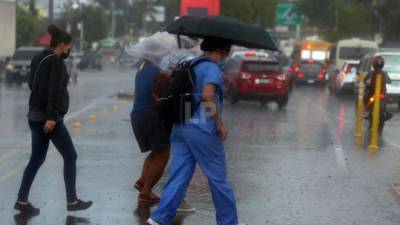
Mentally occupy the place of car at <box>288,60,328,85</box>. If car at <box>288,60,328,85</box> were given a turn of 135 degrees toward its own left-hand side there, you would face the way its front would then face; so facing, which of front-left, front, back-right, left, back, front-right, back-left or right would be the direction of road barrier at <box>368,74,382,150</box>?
front-left

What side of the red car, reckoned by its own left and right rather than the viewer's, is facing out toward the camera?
back

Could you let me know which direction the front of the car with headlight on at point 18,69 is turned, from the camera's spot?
facing the viewer and to the left of the viewer

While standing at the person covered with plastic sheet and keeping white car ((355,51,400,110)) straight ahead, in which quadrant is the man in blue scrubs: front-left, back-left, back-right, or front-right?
back-right

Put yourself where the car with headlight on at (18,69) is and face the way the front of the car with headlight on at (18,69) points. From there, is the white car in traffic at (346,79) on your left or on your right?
on your left

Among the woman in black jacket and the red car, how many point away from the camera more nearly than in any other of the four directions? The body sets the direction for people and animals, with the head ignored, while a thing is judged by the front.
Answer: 1

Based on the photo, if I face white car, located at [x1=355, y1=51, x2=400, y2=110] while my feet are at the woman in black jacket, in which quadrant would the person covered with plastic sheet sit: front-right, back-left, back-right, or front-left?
front-right

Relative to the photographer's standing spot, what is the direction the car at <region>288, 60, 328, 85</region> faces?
facing away from the viewer

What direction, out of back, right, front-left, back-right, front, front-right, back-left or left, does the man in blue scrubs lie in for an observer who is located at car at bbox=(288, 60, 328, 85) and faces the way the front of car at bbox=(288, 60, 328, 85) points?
back

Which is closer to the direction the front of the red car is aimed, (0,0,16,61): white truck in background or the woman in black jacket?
the white truck in background

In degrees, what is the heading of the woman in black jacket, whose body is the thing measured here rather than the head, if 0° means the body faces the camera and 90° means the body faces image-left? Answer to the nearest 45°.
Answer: approximately 270°

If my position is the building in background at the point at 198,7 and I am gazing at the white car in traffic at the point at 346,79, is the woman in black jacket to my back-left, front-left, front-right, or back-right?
front-right
